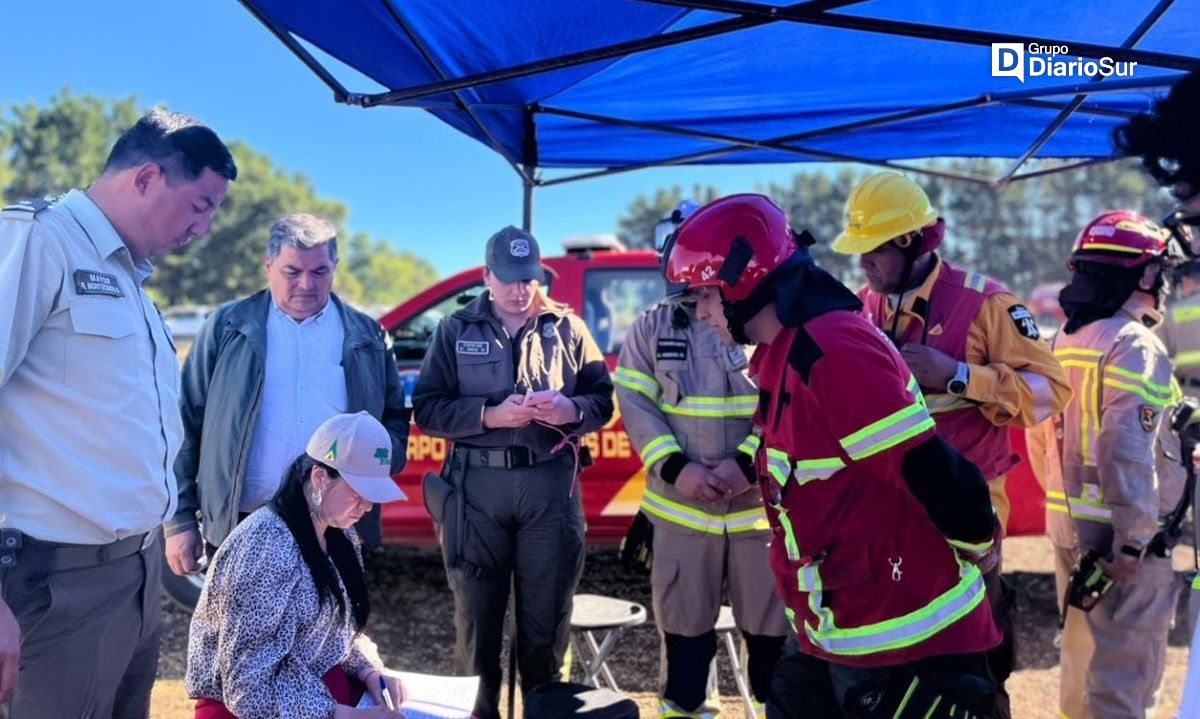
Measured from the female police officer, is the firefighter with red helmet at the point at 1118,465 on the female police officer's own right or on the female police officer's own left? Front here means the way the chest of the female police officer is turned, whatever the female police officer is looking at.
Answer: on the female police officer's own left

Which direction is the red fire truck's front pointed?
to the viewer's left

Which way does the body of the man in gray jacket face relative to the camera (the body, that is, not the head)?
toward the camera

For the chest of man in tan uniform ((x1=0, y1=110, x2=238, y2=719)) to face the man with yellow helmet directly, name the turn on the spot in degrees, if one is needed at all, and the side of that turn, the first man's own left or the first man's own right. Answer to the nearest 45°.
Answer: approximately 45° to the first man's own left

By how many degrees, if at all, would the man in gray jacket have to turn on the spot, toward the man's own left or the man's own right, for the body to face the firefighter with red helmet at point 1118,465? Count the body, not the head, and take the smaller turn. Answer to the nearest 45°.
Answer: approximately 90° to the man's own left

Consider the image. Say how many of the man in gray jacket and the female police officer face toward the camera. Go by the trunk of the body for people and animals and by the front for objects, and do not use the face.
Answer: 2

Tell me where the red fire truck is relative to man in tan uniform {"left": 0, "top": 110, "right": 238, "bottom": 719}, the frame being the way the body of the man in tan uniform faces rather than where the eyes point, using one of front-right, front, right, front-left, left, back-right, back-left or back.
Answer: left

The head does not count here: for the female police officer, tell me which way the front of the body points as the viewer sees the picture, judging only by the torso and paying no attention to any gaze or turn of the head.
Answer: toward the camera

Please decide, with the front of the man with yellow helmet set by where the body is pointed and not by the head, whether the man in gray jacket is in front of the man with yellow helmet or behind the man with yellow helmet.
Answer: in front

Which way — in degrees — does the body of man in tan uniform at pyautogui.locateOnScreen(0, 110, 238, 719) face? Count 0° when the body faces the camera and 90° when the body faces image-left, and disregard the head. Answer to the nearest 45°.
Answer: approximately 315°

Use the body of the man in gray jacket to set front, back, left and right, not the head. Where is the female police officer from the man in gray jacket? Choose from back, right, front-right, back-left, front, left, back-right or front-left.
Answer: left

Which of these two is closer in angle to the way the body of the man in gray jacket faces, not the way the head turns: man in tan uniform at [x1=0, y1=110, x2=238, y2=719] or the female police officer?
the man in tan uniform

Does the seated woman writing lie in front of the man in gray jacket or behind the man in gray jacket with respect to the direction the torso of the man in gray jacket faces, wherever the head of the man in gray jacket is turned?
in front

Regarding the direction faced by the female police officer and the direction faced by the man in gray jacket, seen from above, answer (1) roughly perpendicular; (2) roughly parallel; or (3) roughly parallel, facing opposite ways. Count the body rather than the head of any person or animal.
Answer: roughly parallel
